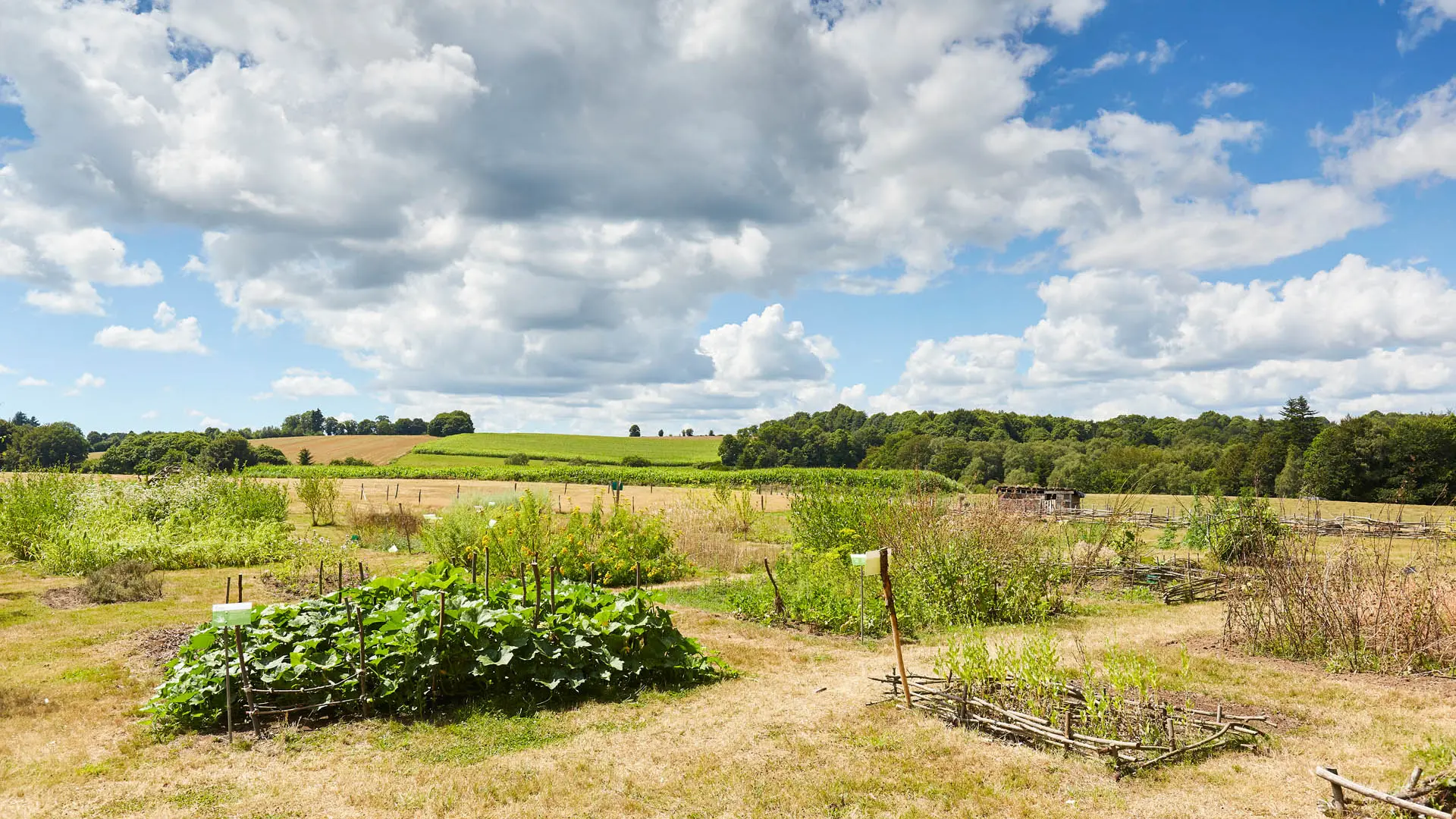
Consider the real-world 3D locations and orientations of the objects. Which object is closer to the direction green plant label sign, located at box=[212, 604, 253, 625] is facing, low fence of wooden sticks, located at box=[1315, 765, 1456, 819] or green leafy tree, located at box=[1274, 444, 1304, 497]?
the low fence of wooden sticks

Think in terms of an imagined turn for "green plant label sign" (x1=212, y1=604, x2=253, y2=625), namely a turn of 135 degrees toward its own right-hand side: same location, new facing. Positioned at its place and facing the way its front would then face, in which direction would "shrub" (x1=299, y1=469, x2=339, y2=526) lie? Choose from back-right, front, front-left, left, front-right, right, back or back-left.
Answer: front-right

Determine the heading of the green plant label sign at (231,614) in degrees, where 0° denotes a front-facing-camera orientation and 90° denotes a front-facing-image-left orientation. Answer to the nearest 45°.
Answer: approximately 0°

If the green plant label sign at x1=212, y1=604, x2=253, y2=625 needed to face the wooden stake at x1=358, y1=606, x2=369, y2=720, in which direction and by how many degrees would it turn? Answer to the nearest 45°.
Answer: approximately 135° to its left

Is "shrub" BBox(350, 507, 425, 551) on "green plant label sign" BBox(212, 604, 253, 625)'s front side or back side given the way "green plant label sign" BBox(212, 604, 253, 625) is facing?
on the back side

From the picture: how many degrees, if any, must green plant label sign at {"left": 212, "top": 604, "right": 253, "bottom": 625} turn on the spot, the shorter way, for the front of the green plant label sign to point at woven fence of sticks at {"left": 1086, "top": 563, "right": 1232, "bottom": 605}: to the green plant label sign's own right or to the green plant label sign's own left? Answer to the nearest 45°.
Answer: approximately 90° to the green plant label sign's own left

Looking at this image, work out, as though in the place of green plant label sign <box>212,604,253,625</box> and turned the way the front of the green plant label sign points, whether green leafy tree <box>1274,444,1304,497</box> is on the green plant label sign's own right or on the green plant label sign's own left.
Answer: on the green plant label sign's own left

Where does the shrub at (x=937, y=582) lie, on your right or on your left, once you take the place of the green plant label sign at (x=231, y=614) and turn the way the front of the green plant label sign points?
on your left

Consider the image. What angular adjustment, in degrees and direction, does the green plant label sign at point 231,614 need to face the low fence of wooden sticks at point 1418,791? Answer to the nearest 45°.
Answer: approximately 45° to its left
